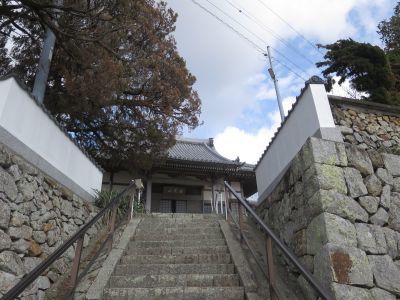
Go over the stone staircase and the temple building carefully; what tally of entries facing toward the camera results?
2

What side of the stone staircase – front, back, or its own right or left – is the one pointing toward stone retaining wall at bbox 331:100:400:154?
left

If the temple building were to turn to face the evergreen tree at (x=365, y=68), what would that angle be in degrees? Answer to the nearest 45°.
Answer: approximately 45° to its left

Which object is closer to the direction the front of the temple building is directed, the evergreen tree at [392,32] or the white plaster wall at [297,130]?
the white plaster wall

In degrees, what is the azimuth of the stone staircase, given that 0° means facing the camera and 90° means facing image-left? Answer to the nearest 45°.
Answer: approximately 0°

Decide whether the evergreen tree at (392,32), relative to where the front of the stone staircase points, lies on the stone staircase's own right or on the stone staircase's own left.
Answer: on the stone staircase's own left

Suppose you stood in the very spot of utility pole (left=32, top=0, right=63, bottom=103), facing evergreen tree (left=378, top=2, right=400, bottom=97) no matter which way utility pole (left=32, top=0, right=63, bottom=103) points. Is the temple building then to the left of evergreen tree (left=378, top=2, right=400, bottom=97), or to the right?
left

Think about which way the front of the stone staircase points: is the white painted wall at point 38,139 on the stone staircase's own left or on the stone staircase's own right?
on the stone staircase's own right
